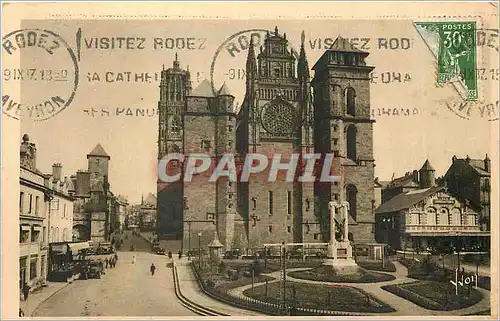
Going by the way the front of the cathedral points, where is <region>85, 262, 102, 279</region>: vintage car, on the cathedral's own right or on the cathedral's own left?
on the cathedral's own right

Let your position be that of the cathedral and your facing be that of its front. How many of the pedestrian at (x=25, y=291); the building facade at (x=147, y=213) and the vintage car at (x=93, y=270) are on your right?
3

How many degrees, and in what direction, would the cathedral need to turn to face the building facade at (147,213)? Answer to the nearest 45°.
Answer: approximately 90° to its right

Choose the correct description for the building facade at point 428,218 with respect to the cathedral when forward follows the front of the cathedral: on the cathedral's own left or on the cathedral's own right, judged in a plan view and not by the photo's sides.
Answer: on the cathedral's own left

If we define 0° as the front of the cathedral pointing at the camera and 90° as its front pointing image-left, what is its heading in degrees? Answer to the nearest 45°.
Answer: approximately 0°
